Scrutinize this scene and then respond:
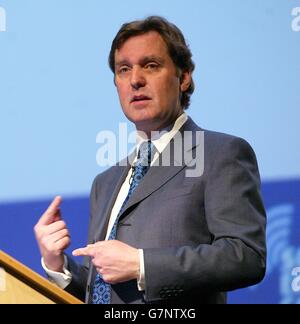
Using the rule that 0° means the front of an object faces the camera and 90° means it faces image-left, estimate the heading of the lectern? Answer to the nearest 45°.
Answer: approximately 90°

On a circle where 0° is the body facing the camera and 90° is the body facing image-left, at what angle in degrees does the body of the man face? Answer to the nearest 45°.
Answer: approximately 45°
